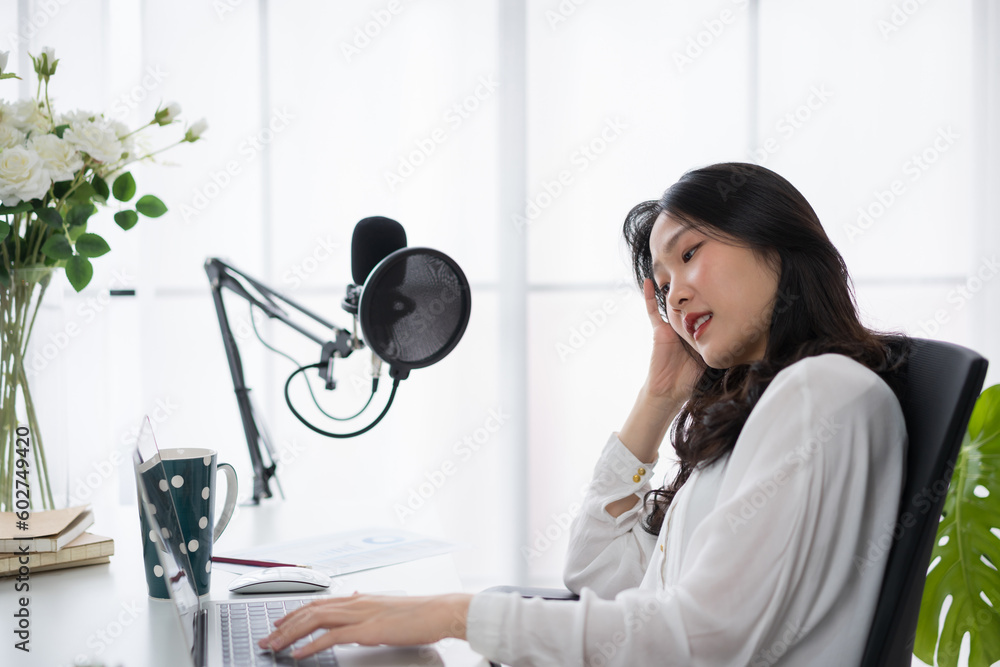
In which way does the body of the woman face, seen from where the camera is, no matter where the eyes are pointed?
to the viewer's left

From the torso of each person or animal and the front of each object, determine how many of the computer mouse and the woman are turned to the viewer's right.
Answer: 0

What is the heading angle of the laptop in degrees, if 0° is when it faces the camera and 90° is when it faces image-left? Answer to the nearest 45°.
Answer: approximately 270°

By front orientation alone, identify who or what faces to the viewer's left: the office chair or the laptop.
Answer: the office chair

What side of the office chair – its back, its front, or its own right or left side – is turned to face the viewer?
left

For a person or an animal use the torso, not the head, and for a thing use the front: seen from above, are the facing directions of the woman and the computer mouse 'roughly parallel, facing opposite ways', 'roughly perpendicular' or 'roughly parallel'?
roughly parallel

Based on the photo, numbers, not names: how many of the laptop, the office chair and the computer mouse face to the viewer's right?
1

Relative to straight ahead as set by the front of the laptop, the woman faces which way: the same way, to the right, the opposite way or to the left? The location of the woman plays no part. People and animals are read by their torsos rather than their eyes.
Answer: the opposite way

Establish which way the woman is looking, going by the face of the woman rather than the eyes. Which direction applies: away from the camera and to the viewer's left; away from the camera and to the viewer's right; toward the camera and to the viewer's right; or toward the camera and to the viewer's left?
toward the camera and to the viewer's left

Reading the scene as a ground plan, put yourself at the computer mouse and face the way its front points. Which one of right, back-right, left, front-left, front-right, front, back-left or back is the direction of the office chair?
back-left

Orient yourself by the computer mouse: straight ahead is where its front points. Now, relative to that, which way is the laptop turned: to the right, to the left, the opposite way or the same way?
the opposite way

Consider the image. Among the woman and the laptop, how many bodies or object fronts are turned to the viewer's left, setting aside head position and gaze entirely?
1

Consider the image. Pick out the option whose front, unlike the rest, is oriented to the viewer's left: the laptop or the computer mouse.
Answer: the computer mouse

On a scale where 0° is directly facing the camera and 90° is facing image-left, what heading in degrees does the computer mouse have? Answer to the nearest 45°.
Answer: approximately 90°
